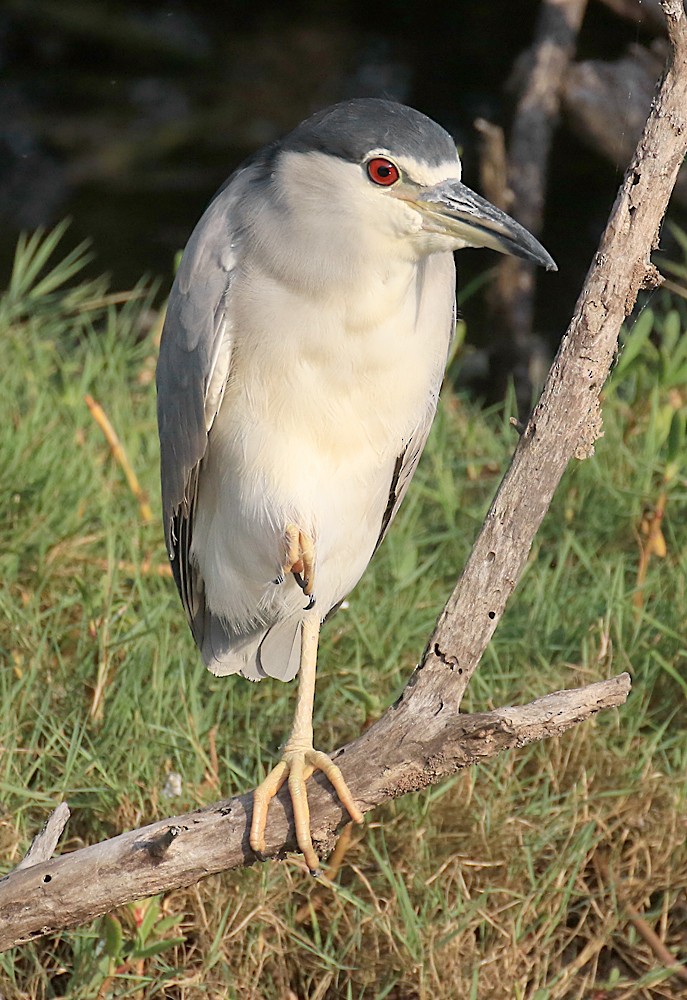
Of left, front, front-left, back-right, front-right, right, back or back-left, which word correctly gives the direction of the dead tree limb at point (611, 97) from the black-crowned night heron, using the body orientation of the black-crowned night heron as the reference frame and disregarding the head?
back-left

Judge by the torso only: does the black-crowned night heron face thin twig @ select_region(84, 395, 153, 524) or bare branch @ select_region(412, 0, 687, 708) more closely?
the bare branch

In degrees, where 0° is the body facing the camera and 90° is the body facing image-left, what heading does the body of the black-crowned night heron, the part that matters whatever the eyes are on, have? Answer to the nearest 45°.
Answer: approximately 315°
